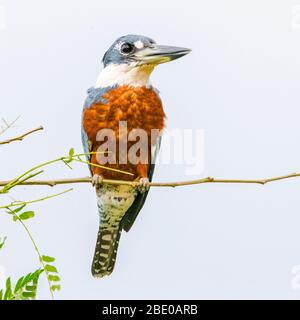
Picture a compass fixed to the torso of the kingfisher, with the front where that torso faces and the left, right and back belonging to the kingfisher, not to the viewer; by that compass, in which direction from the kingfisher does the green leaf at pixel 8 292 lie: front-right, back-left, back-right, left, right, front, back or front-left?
front-right

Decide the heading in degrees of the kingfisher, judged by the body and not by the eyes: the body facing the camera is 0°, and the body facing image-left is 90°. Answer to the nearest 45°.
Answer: approximately 315°

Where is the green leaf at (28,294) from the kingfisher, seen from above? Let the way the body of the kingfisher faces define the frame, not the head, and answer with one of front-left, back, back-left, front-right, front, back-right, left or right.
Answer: front-right
